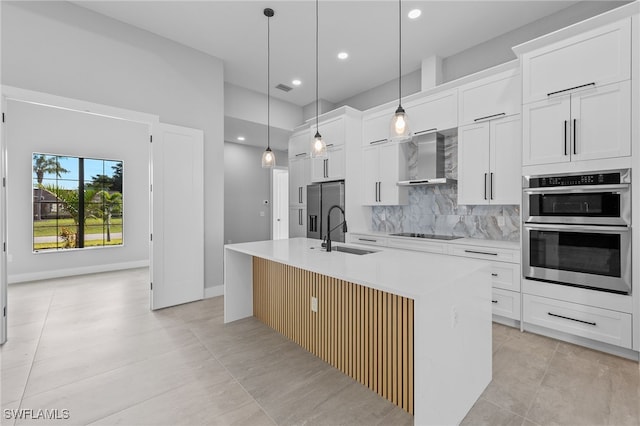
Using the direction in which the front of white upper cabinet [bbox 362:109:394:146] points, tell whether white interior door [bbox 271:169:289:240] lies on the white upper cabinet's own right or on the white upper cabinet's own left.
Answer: on the white upper cabinet's own right

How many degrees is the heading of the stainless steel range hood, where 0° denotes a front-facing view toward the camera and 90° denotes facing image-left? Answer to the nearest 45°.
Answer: approximately 45°

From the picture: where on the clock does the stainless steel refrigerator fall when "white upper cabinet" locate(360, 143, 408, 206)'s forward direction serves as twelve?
The stainless steel refrigerator is roughly at 2 o'clock from the white upper cabinet.

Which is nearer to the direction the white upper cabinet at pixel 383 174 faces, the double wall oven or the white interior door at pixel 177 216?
the white interior door

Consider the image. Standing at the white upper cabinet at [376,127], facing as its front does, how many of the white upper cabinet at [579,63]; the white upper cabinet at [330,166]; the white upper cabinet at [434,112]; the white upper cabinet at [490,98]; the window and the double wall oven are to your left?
4

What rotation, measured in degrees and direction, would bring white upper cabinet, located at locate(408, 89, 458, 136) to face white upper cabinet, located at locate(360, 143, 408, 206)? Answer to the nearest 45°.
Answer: approximately 90° to its right

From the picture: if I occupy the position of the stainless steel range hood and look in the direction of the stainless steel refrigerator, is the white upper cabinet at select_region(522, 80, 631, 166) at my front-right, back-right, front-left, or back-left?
back-left

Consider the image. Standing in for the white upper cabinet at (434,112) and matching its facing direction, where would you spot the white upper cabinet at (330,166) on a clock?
the white upper cabinet at (330,166) is roughly at 2 o'clock from the white upper cabinet at (434,112).

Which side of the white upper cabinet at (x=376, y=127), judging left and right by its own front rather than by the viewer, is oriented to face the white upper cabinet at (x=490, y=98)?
left
